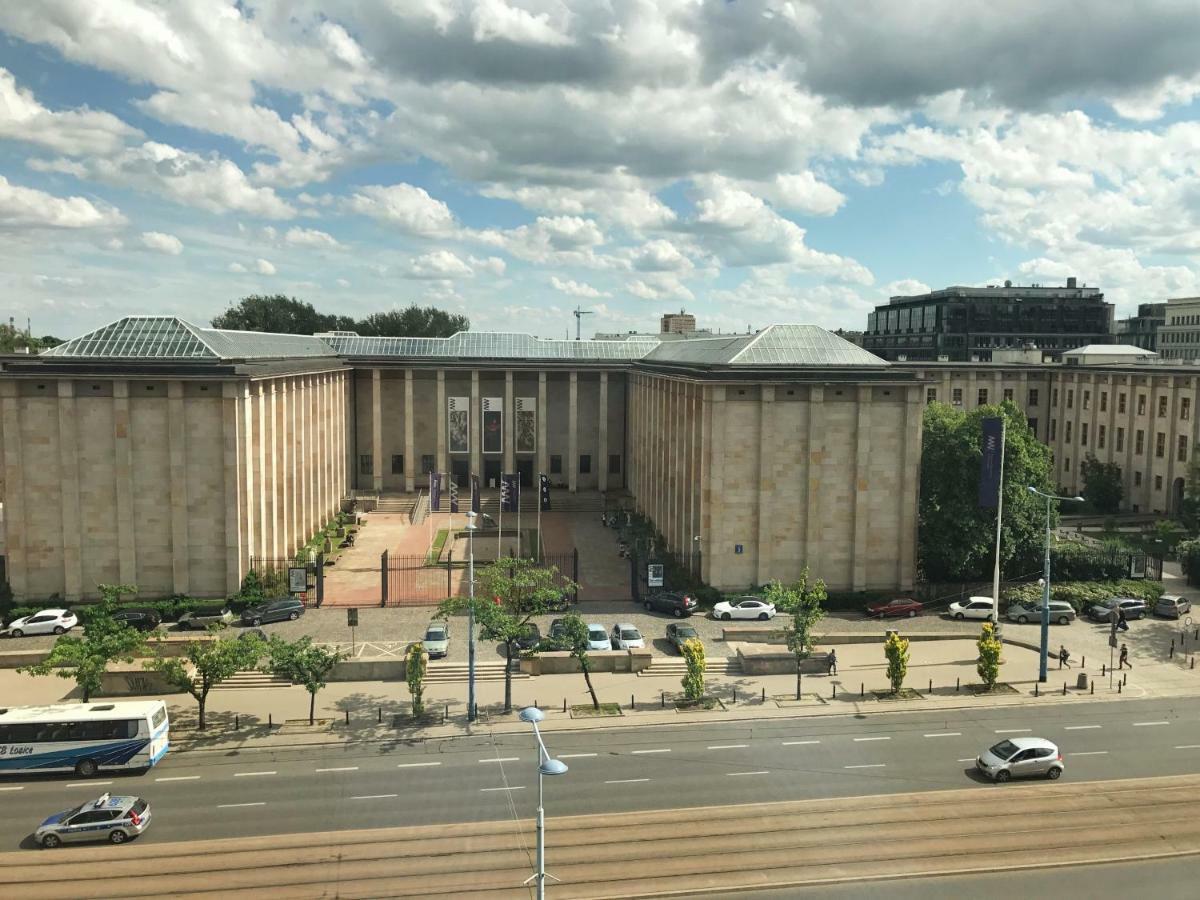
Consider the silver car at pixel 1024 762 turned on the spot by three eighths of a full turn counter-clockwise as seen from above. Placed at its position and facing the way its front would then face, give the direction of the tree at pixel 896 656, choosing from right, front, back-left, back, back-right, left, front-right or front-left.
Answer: back-left

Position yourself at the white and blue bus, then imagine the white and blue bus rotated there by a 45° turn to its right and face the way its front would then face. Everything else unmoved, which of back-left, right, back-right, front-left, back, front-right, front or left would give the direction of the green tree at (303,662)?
back-right

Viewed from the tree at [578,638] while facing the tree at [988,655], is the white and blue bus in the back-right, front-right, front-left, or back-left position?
back-right

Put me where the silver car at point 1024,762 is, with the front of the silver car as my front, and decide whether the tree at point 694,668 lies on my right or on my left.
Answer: on my right

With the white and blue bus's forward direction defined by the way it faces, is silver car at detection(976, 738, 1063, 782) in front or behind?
behind

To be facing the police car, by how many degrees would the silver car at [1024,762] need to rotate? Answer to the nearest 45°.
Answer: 0° — it already faces it

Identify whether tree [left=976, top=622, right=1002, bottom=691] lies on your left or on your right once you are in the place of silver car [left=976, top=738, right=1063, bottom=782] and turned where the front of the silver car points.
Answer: on your right

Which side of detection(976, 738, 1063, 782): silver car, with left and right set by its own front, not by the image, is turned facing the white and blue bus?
front

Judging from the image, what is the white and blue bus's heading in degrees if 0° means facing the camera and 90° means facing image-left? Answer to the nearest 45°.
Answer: approximately 90°

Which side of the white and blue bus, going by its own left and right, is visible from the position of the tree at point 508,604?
back

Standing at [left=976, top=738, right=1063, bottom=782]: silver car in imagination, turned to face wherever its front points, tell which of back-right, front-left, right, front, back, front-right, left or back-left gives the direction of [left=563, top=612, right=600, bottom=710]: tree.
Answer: front-right

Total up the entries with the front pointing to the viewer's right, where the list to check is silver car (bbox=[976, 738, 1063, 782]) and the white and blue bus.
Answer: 0
